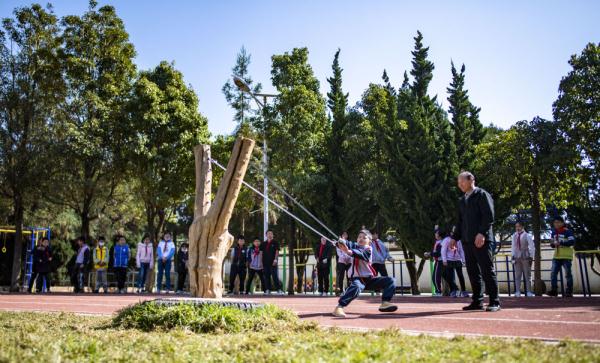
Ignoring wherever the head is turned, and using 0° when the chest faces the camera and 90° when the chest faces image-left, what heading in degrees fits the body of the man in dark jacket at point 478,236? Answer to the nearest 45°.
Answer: approximately 45°

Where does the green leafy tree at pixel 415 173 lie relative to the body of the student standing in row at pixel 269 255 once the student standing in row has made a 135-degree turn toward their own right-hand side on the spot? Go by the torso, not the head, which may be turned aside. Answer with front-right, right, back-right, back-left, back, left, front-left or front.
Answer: back-right

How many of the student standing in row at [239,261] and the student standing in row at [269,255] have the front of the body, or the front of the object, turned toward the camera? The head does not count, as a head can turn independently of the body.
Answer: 2

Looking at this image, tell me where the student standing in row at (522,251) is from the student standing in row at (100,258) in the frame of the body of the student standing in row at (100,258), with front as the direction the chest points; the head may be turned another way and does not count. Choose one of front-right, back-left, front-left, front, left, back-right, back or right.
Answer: front-left

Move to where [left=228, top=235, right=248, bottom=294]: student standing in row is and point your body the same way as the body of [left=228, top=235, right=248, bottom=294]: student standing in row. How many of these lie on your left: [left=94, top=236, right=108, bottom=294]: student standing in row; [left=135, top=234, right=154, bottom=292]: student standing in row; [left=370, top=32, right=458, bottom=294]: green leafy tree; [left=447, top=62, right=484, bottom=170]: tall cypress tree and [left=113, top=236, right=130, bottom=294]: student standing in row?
2

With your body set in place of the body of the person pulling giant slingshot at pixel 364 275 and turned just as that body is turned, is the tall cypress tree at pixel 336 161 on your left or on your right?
on your right

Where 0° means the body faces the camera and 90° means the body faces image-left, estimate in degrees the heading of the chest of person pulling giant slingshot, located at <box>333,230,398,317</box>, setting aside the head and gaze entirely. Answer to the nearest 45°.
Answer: approximately 45°

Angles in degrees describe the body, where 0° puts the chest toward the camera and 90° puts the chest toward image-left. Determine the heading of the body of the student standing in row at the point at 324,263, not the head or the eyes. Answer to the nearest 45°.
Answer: approximately 0°

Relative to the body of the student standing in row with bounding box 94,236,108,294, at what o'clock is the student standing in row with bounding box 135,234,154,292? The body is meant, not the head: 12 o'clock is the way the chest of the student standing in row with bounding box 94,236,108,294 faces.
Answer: the student standing in row with bounding box 135,234,154,292 is roughly at 10 o'clock from the student standing in row with bounding box 94,236,108,294.

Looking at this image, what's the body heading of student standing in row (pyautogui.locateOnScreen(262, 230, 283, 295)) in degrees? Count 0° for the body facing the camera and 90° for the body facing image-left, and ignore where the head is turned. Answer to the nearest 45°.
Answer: approximately 0°

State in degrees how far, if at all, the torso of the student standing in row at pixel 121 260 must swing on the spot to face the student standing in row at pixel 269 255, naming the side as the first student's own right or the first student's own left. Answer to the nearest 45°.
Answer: approximately 45° to the first student's own left
